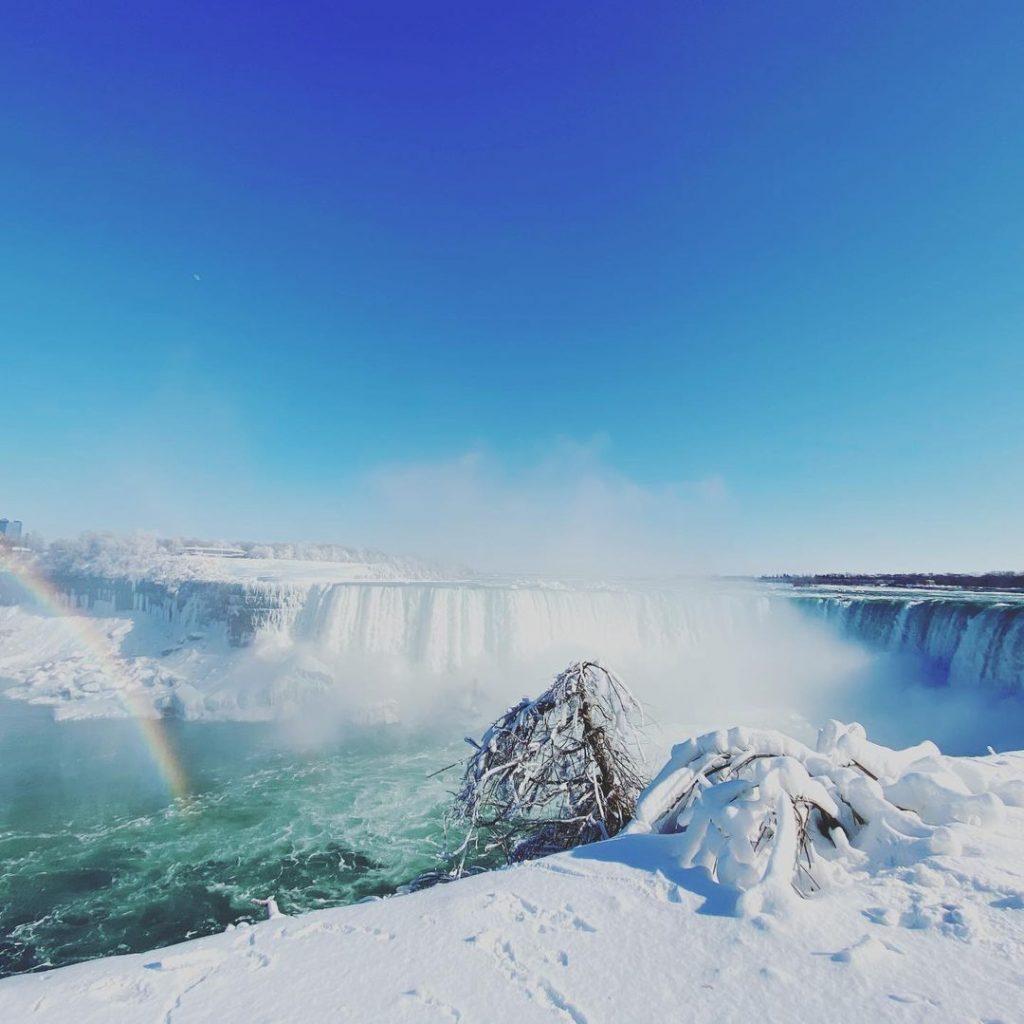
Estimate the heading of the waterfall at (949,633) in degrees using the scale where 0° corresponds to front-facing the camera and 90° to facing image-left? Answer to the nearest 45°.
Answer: approximately 45°

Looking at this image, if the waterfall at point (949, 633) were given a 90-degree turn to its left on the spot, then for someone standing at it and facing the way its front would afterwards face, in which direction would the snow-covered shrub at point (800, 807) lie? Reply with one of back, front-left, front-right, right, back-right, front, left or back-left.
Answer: front-right
